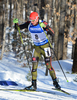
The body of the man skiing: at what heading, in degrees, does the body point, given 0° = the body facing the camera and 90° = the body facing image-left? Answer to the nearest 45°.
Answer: approximately 45°
